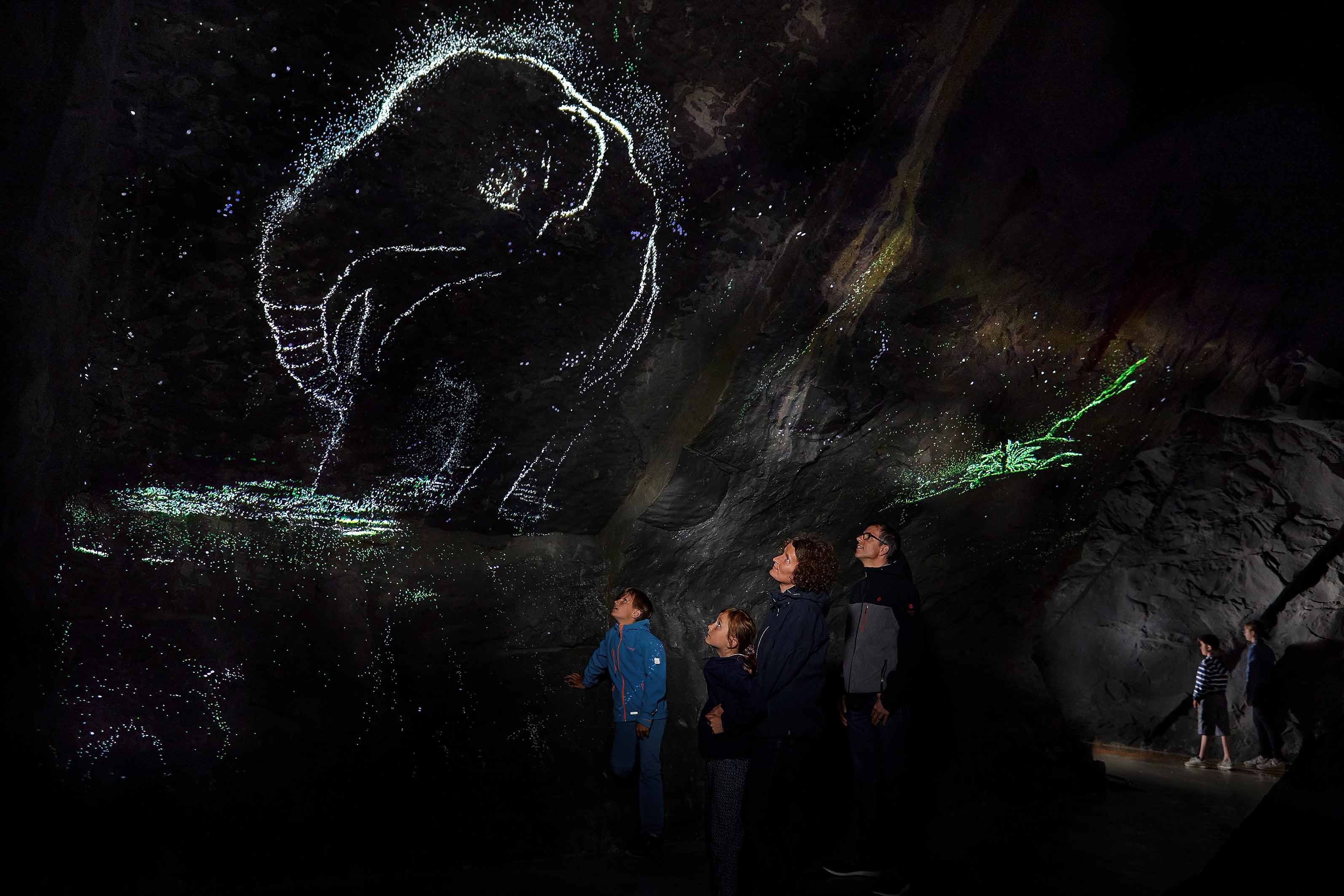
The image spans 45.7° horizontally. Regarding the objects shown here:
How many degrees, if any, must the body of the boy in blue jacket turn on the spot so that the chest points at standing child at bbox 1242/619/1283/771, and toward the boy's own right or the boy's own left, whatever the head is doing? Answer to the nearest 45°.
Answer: approximately 180°

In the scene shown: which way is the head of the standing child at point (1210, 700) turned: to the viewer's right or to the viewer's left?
to the viewer's left

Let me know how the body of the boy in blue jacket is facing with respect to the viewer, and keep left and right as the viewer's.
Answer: facing the viewer and to the left of the viewer

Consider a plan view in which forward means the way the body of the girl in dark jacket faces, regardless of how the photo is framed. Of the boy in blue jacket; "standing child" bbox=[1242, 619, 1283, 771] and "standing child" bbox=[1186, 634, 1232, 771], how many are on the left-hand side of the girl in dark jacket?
0

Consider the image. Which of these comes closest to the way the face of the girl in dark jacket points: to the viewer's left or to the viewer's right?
to the viewer's left

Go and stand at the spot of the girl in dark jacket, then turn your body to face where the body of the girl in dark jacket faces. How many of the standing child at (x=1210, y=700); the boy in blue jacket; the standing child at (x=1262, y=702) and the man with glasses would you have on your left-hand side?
0

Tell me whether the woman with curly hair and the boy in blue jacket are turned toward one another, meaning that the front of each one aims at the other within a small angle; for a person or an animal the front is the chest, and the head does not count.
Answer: no

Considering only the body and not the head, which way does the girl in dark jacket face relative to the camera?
to the viewer's left

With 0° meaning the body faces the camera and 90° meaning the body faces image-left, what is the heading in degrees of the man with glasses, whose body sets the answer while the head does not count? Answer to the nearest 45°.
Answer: approximately 45°

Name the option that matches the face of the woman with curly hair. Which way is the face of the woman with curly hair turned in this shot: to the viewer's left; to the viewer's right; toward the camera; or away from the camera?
to the viewer's left

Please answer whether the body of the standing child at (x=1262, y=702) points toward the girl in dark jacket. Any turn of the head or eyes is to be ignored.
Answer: no

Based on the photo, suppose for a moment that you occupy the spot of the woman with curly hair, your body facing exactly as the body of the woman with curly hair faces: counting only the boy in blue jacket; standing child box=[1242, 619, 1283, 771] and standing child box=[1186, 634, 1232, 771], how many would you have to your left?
0

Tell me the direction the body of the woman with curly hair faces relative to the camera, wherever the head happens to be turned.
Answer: to the viewer's left

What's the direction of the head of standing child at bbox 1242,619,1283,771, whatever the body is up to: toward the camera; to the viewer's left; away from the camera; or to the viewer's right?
to the viewer's left

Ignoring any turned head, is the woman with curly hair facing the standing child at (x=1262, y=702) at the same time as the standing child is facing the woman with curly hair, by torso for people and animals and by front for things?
no

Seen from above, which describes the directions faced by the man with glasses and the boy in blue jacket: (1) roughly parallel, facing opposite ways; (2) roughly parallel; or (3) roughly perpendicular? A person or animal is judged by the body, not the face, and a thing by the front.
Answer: roughly parallel
